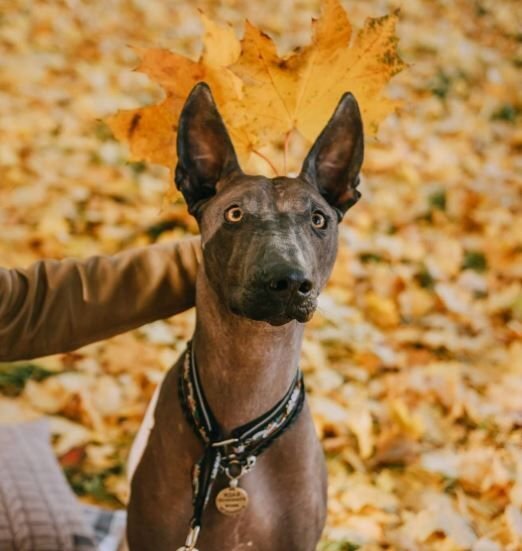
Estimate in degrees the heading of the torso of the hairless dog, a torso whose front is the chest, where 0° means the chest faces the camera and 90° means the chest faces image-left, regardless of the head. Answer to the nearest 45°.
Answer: approximately 0°
